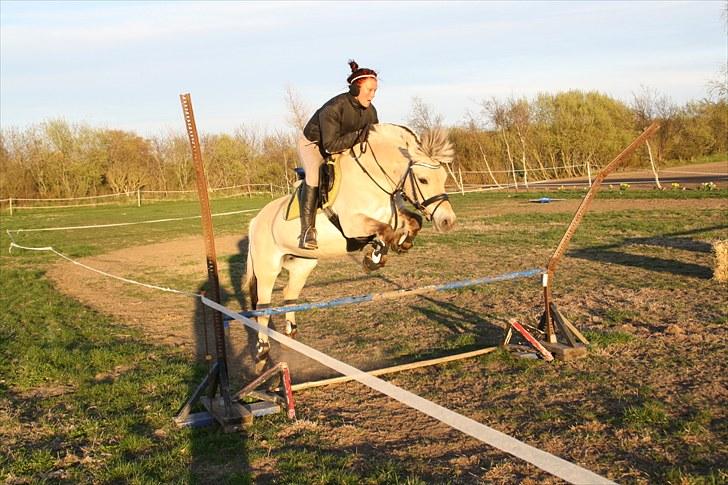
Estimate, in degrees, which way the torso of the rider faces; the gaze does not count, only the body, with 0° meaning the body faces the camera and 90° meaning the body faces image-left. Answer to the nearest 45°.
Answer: approximately 315°

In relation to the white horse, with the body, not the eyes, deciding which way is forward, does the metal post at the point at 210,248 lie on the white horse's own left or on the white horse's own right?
on the white horse's own right

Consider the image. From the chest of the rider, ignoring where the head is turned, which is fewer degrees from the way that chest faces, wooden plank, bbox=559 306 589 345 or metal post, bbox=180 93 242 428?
the wooden plank

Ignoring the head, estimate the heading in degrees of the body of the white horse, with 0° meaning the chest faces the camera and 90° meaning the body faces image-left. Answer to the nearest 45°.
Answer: approximately 315°
